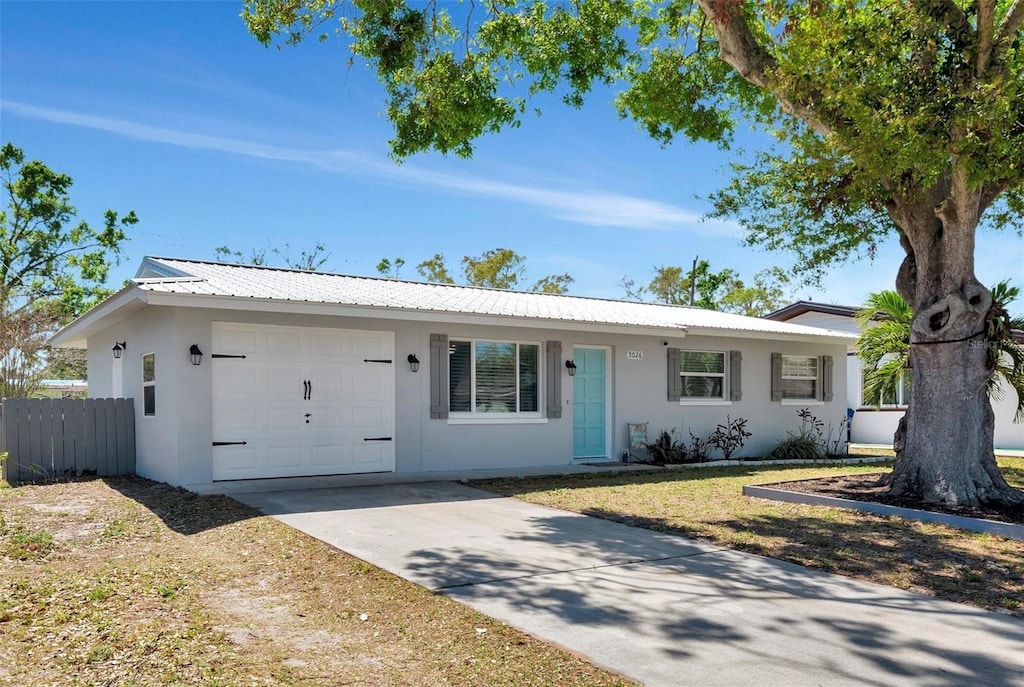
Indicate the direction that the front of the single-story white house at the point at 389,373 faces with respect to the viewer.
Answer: facing the viewer and to the right of the viewer

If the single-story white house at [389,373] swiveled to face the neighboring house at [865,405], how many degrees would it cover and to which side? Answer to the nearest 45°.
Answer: approximately 90° to its left

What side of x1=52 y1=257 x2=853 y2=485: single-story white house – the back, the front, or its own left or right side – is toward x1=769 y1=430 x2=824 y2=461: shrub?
left

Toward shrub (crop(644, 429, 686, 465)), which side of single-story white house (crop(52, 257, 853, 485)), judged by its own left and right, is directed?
front

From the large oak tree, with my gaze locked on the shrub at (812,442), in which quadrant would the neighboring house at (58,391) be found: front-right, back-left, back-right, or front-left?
front-left

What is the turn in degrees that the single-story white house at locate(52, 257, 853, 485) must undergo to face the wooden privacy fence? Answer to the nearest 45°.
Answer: approximately 135° to its right
